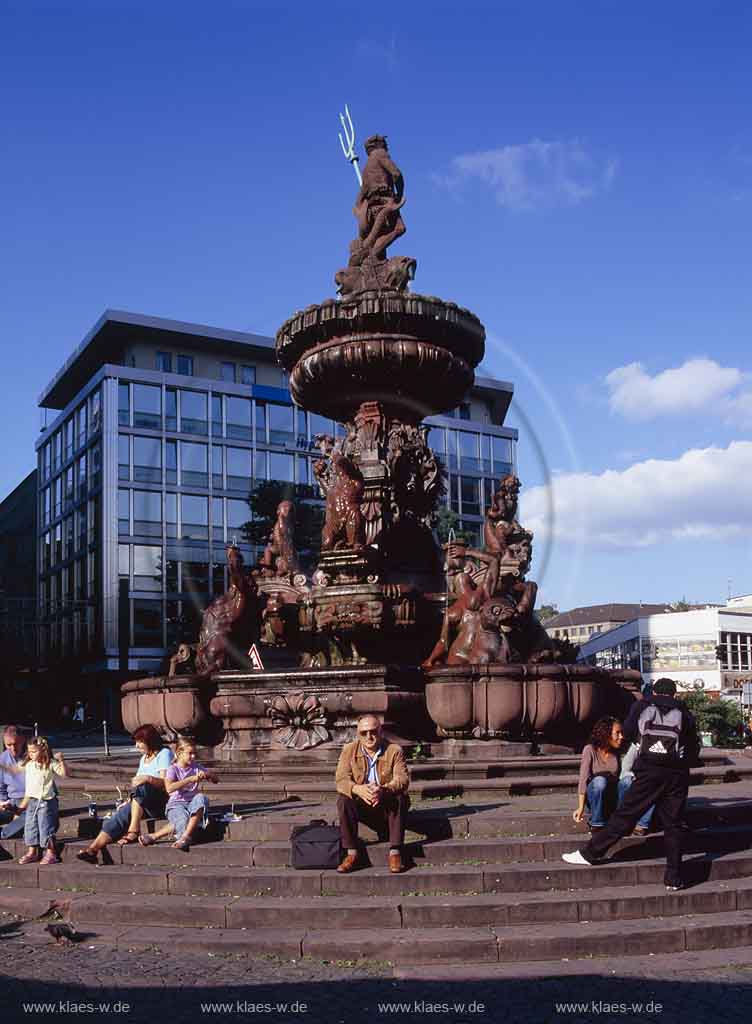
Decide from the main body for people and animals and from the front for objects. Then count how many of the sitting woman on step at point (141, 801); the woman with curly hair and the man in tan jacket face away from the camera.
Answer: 0

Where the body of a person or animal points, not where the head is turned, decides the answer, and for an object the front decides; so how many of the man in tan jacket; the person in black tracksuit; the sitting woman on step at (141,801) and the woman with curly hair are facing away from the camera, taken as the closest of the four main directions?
1

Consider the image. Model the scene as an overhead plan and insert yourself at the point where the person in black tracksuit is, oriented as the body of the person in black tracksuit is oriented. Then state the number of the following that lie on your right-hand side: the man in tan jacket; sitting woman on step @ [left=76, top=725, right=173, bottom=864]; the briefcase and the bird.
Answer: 0

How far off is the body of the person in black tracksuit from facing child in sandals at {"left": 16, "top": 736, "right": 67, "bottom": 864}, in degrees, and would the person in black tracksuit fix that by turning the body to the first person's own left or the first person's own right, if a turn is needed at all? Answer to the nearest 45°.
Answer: approximately 90° to the first person's own left

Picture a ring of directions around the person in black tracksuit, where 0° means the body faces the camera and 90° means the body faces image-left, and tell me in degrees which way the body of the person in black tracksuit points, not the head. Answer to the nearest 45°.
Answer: approximately 180°

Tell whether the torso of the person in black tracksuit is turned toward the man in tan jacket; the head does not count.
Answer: no

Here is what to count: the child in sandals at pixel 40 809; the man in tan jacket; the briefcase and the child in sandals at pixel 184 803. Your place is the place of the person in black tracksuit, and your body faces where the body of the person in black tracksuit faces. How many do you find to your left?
4

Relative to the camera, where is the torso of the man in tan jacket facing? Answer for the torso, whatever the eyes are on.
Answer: toward the camera

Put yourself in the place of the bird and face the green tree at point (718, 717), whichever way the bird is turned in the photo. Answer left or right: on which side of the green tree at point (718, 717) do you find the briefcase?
right

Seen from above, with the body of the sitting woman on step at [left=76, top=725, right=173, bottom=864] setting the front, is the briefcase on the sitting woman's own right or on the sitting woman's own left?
on the sitting woman's own left

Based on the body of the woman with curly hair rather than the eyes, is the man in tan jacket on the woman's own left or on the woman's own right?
on the woman's own right

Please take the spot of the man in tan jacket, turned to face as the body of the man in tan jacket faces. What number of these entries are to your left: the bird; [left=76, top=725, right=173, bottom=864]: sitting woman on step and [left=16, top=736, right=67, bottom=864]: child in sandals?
0

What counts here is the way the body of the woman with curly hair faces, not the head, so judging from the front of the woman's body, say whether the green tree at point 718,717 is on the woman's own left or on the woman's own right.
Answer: on the woman's own left

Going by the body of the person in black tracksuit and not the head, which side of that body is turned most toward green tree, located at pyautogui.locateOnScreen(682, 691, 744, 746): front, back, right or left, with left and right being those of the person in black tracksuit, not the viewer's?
front

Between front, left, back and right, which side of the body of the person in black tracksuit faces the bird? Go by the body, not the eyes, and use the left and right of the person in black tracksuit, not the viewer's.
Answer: left

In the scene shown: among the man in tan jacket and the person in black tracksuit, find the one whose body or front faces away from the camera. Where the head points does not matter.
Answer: the person in black tracksuit

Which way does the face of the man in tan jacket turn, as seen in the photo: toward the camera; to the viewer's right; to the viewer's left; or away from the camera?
toward the camera

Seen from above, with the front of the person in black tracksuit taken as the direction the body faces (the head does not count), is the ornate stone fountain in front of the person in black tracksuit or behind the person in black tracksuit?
in front
